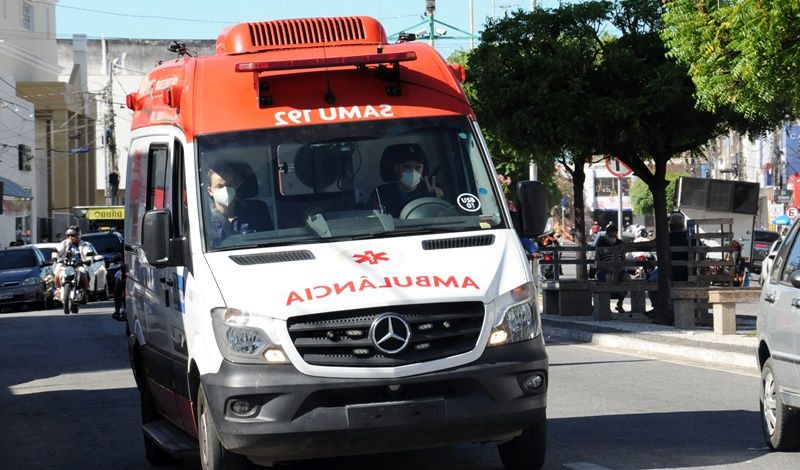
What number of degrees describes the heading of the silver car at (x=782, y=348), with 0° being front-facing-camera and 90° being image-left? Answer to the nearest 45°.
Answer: approximately 315°

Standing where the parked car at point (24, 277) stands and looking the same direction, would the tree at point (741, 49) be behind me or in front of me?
in front

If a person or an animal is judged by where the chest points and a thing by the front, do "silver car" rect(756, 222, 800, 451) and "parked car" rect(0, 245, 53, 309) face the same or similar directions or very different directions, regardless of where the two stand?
same or similar directions

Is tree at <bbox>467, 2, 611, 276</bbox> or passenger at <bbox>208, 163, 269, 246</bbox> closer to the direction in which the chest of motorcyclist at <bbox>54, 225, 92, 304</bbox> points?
the passenger

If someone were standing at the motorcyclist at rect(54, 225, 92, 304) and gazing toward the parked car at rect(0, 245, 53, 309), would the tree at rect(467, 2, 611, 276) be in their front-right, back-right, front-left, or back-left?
back-right

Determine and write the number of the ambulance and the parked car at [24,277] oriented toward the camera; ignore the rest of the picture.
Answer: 2

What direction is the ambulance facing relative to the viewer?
toward the camera

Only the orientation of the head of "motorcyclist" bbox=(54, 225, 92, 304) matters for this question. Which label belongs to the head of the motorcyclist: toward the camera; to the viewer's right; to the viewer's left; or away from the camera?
toward the camera

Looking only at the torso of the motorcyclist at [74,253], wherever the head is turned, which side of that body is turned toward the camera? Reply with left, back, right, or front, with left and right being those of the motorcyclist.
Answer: front

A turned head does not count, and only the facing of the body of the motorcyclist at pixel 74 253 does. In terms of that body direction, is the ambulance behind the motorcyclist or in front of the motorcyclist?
in front

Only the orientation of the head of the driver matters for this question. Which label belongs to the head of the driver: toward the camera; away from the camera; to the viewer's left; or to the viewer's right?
toward the camera

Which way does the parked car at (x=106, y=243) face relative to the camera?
toward the camera
